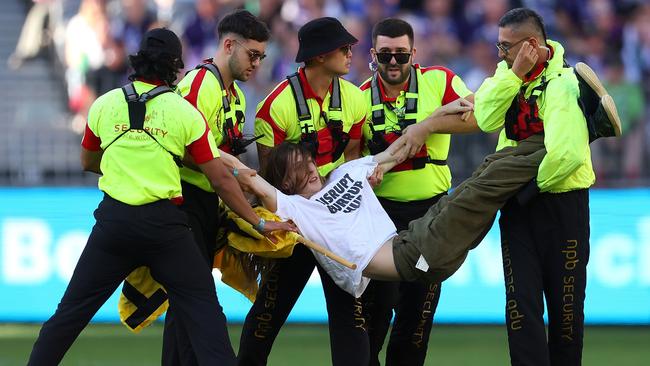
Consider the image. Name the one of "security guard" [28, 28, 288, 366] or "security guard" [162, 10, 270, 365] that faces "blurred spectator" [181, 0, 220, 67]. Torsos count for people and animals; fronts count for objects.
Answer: "security guard" [28, 28, 288, 366]

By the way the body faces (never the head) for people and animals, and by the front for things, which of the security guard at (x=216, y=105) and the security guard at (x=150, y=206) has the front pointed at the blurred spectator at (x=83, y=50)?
the security guard at (x=150, y=206)

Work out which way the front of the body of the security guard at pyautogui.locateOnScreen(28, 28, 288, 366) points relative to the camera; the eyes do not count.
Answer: away from the camera

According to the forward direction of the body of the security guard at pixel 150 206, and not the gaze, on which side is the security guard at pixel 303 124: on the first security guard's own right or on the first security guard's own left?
on the first security guard's own right

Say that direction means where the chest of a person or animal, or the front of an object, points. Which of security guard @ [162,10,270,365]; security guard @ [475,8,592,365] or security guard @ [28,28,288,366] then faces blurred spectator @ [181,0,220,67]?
security guard @ [28,28,288,366]

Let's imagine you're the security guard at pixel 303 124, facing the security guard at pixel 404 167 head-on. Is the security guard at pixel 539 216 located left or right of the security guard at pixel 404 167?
right

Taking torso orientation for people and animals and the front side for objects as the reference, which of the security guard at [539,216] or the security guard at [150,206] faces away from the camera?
the security guard at [150,206]

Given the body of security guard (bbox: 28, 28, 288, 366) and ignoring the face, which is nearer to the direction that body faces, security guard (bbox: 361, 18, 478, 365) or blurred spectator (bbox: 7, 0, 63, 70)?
the blurred spectator
